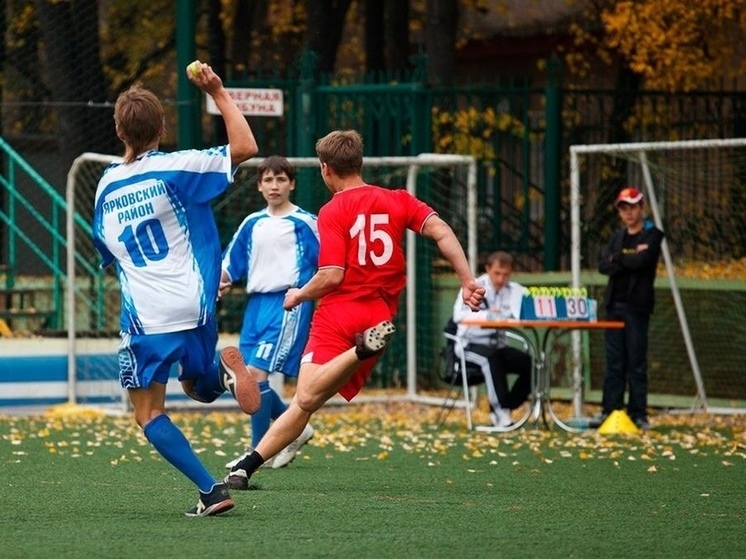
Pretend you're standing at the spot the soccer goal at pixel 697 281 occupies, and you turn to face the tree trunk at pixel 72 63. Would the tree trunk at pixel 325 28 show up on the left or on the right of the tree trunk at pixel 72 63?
right

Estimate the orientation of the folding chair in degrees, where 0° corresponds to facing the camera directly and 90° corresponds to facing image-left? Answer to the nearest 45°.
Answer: approximately 315°

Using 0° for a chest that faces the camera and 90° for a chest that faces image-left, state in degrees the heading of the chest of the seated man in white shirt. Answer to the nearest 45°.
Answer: approximately 315°

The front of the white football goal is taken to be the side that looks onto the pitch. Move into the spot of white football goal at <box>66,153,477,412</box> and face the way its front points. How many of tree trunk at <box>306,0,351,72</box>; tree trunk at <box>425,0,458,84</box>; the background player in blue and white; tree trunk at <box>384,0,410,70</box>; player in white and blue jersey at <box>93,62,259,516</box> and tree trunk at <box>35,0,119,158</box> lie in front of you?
2

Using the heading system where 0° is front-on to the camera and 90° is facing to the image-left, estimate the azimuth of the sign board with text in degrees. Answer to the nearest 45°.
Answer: approximately 0°

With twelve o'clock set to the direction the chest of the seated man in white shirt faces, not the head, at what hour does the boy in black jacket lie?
The boy in black jacket is roughly at 10 o'clock from the seated man in white shirt.

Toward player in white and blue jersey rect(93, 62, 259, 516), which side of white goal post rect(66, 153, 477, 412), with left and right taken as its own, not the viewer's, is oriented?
front

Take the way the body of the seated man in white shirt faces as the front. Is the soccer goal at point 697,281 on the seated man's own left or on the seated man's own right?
on the seated man's own left

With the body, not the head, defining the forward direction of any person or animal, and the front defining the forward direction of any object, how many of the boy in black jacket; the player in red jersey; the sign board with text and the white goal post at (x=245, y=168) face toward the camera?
3

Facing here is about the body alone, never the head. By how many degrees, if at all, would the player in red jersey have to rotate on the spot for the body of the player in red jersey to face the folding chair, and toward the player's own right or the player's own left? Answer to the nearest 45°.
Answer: approximately 45° to the player's own right

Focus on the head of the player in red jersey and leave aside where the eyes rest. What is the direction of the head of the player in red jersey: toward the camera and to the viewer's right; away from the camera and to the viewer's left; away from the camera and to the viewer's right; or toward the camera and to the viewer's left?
away from the camera and to the viewer's left

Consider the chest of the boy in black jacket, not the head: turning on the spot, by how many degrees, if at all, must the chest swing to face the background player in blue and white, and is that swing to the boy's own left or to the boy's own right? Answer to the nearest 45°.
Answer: approximately 45° to the boy's own right

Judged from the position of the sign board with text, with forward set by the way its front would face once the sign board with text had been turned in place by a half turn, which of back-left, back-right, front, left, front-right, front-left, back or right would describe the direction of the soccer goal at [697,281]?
right

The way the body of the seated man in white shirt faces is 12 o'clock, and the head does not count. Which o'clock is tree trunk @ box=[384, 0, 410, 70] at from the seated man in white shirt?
The tree trunk is roughly at 7 o'clock from the seated man in white shirt.

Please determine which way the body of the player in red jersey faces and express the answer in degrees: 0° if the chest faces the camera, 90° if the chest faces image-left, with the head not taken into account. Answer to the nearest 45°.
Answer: approximately 135°

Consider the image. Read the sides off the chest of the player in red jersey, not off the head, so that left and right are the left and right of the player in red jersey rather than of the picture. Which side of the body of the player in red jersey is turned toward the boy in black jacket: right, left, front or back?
right
